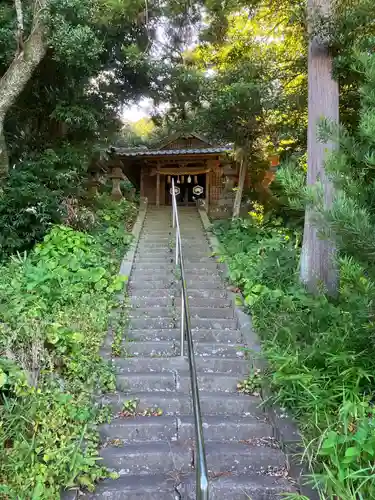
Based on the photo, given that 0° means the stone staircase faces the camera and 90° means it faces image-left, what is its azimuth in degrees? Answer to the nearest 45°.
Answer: approximately 0°

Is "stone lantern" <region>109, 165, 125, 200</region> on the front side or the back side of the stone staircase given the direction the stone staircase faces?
on the back side

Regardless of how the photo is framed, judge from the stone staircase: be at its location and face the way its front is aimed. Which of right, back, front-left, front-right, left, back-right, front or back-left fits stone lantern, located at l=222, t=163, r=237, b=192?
back

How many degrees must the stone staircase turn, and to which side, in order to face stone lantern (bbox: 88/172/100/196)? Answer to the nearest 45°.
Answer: approximately 180°
